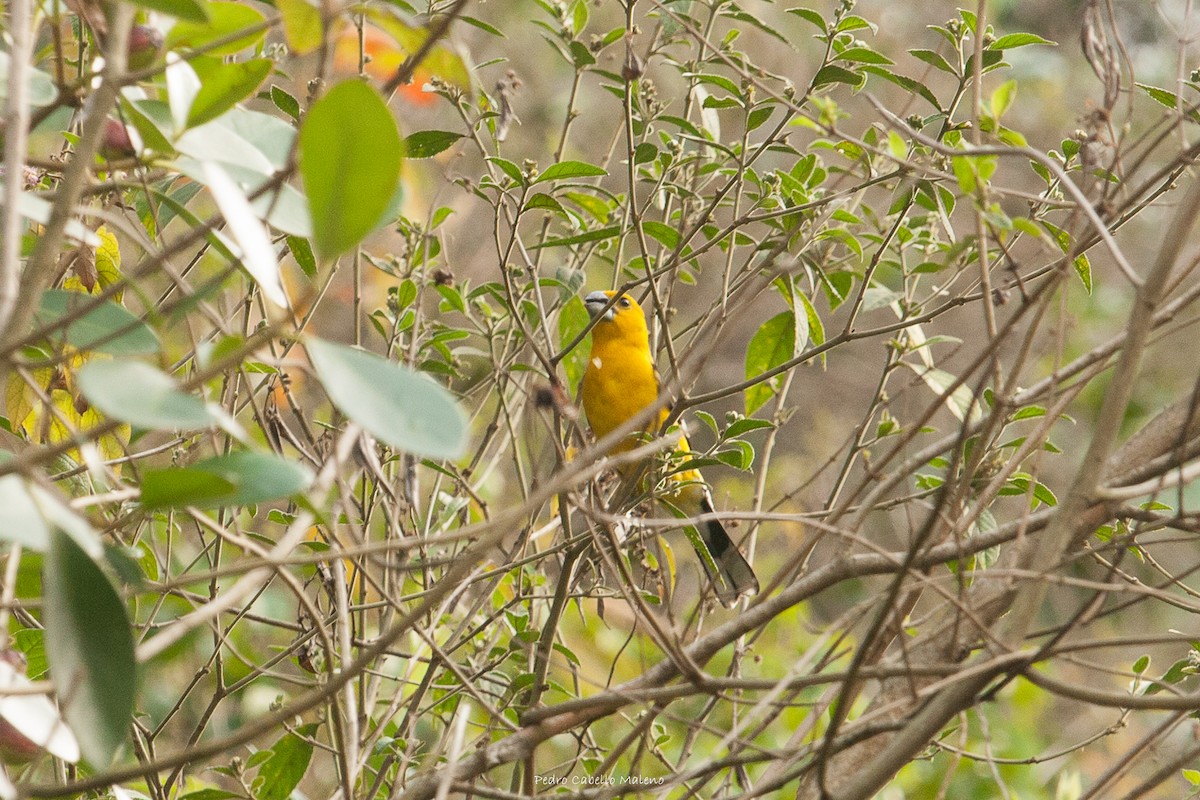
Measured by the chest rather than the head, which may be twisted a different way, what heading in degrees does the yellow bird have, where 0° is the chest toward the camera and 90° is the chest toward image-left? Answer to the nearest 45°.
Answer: approximately 45°

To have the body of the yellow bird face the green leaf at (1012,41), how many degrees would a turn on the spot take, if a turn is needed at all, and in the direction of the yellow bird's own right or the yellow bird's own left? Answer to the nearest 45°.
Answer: approximately 135° to the yellow bird's own left

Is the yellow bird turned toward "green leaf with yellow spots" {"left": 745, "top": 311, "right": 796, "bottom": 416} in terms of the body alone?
no

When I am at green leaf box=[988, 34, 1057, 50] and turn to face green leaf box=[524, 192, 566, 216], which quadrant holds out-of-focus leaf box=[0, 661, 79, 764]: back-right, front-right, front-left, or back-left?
front-left

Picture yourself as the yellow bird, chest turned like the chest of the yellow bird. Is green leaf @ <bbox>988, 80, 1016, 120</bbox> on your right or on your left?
on your left
